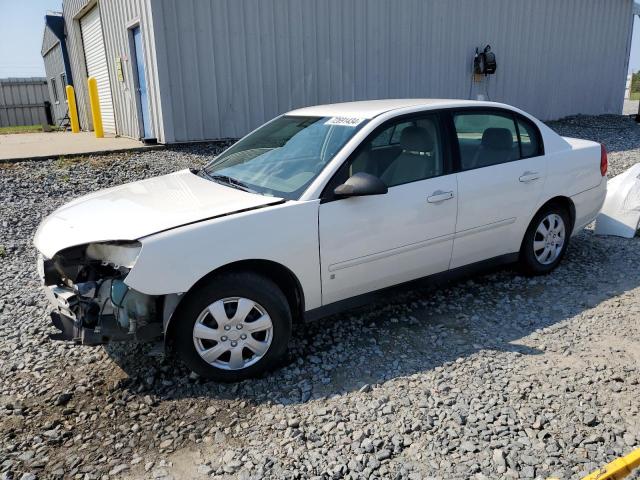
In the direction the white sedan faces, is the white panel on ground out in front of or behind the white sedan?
behind

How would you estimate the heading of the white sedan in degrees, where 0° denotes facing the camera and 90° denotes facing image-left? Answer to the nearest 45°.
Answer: approximately 45°

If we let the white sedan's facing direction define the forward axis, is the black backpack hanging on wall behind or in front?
behind

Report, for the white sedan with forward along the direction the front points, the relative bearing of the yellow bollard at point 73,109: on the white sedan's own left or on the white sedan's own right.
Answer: on the white sedan's own right

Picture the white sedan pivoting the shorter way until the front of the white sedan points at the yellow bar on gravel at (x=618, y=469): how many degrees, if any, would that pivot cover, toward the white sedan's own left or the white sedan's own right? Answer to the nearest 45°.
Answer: approximately 90° to the white sedan's own left

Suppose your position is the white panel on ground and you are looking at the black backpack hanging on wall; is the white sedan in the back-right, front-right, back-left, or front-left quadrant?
back-left
